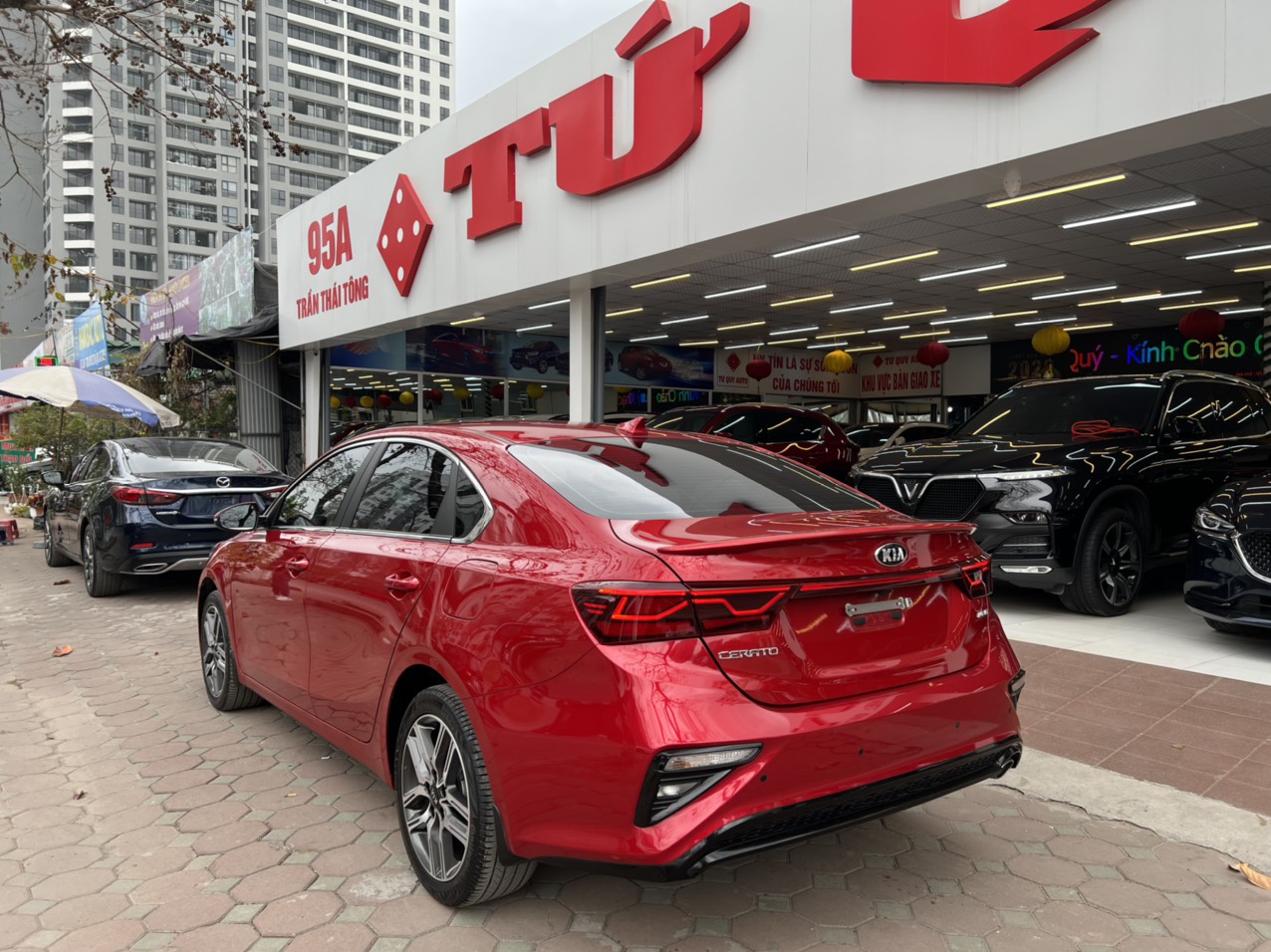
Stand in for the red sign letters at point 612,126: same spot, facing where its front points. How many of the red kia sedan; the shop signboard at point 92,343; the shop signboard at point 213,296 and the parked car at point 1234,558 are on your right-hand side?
2

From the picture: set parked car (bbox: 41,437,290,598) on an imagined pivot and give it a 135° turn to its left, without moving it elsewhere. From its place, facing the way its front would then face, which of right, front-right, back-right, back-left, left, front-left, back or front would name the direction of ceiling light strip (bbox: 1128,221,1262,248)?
left

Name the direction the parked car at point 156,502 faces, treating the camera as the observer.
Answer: facing away from the viewer and to the left of the viewer

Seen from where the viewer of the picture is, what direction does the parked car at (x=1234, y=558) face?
facing the viewer and to the left of the viewer

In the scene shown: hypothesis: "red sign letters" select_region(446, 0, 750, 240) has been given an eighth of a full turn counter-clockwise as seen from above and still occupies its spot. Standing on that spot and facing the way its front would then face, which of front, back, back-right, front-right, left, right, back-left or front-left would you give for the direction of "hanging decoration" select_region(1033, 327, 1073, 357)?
back-left

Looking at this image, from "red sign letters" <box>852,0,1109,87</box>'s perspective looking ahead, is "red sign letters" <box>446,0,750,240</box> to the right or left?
on its right

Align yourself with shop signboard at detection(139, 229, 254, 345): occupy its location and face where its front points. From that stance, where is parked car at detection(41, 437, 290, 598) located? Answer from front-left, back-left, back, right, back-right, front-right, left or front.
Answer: front-left

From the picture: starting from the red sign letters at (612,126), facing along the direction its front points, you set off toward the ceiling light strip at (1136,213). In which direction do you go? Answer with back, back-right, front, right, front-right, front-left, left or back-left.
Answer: back-left

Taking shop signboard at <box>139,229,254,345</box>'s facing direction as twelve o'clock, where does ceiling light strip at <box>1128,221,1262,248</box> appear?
The ceiling light strip is roughly at 9 o'clock from the shop signboard.

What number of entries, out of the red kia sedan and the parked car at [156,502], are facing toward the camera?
0

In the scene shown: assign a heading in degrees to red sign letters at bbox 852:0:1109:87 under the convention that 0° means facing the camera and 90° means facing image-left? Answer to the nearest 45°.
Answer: approximately 45°

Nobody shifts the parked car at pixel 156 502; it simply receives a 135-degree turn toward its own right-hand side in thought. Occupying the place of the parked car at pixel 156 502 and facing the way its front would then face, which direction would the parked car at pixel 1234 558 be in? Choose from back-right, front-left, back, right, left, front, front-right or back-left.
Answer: front-right

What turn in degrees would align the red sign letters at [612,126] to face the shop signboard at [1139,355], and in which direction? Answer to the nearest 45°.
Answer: approximately 180°

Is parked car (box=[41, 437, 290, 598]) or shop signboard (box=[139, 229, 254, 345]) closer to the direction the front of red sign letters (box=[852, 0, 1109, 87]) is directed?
the parked car

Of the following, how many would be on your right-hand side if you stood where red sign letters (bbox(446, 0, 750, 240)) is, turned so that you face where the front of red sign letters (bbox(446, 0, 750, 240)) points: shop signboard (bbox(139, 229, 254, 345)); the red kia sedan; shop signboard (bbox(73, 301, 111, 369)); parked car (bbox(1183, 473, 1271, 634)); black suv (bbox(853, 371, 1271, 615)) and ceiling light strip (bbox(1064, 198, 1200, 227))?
2
